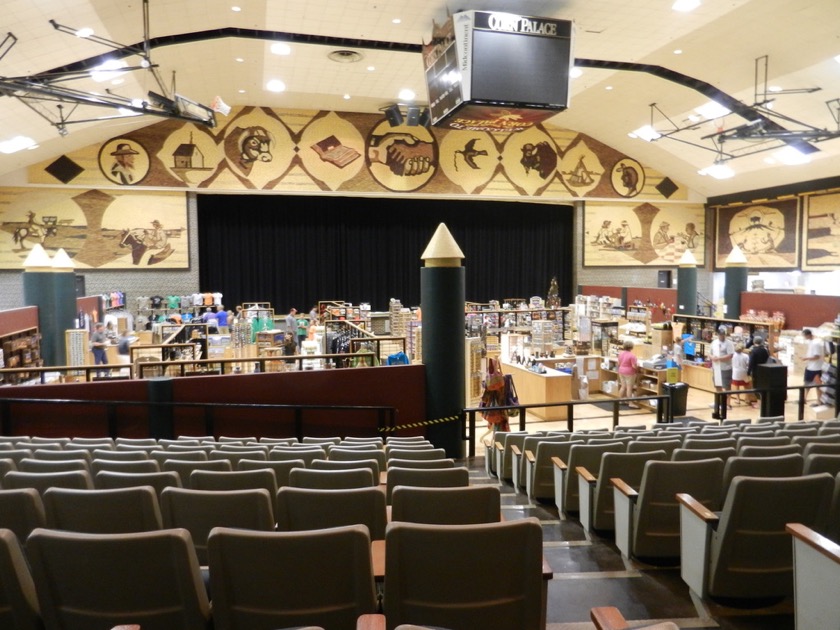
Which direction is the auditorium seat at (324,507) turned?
away from the camera

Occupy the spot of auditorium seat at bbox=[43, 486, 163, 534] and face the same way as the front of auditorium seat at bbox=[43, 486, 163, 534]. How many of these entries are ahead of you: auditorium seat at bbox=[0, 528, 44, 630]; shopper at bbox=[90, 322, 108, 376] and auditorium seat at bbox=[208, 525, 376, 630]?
1

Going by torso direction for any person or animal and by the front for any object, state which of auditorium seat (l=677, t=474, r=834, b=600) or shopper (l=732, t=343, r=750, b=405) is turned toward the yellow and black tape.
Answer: the auditorium seat

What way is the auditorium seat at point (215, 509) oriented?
away from the camera

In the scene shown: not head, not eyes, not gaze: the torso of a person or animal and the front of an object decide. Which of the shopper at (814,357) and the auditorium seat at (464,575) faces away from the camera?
the auditorium seat

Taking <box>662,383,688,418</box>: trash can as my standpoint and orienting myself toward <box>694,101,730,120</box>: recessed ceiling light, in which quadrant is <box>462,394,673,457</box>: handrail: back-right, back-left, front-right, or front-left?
back-left

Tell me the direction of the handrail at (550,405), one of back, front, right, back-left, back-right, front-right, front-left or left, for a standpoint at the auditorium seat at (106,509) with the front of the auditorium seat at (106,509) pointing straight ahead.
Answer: front-right

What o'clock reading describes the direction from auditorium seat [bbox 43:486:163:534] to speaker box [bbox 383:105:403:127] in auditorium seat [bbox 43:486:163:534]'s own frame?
The speaker box is roughly at 1 o'clock from the auditorium seat.

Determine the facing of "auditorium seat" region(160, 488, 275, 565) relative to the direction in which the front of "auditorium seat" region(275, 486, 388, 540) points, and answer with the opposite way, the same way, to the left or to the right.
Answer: the same way

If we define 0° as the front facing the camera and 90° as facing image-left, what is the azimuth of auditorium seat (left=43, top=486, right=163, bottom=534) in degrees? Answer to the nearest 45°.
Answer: approximately 180°

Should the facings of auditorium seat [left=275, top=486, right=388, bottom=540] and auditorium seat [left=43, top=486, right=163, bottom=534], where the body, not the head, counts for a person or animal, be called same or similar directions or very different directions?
same or similar directions

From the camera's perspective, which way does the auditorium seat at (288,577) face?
away from the camera

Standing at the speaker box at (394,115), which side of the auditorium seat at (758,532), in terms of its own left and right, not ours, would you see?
front

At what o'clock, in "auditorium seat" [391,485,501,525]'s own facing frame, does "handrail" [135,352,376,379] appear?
The handrail is roughly at 11 o'clock from the auditorium seat.

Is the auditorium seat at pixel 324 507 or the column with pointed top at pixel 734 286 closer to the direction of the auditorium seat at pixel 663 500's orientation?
the column with pointed top

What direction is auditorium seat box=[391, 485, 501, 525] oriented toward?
away from the camera

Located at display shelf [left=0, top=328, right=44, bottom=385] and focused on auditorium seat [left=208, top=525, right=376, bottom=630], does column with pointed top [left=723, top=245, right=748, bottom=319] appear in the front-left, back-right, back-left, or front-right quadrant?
front-left

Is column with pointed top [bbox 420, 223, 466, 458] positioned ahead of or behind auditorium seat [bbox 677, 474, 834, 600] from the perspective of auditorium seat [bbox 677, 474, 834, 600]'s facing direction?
ahead

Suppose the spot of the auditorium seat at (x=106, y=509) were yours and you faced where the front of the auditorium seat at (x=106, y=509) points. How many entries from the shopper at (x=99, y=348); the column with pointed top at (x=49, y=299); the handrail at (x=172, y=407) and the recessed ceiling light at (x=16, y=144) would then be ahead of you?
4
